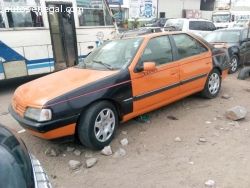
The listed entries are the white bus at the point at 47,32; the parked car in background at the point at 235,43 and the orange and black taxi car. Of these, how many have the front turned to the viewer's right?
1

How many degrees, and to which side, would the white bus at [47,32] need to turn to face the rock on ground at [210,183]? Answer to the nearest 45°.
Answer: approximately 90° to its right

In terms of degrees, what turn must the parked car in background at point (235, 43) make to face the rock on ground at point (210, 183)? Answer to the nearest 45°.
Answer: approximately 45° to its left

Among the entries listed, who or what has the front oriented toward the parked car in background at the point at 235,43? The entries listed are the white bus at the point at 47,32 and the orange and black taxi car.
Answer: the white bus

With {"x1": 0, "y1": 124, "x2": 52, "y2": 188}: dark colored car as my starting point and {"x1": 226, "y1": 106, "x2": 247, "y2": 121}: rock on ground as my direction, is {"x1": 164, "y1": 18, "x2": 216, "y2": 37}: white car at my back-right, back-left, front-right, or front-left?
front-left

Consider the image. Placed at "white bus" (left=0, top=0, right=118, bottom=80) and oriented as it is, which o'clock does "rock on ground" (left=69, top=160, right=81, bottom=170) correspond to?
The rock on ground is roughly at 3 o'clock from the white bus.

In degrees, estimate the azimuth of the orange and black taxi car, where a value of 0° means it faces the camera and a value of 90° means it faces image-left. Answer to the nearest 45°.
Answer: approximately 45°

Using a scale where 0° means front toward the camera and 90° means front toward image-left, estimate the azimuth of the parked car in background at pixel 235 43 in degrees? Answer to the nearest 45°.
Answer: approximately 45°

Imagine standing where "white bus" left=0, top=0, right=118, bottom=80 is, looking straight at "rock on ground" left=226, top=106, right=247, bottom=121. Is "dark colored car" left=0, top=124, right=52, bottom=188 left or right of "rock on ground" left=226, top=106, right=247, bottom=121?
right

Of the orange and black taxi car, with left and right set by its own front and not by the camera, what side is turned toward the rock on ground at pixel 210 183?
left

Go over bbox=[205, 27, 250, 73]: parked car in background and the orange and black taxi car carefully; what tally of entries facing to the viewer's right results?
0

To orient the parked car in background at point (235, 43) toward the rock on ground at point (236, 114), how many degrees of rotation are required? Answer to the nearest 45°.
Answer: approximately 45° to its left

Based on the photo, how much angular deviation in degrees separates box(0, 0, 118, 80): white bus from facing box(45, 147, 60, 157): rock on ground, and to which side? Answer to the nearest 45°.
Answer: approximately 90° to its right

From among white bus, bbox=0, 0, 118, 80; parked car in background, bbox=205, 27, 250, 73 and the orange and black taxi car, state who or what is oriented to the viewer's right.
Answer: the white bus

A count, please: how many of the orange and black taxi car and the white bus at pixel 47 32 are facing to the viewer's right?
1

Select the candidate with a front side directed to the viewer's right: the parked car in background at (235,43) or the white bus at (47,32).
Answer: the white bus

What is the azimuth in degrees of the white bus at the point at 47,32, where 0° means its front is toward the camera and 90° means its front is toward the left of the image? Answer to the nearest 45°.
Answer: approximately 270°
